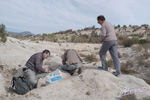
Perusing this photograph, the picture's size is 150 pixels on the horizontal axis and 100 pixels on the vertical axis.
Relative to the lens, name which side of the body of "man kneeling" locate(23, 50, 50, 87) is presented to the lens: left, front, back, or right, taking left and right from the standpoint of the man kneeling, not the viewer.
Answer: right

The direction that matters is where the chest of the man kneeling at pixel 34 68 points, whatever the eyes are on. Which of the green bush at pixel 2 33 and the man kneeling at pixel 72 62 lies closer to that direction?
the man kneeling

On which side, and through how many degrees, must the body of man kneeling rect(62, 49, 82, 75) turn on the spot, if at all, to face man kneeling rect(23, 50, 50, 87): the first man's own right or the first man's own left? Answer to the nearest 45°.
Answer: approximately 45° to the first man's own left

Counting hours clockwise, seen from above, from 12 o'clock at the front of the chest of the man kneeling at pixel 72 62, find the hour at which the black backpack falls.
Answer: The black backpack is roughly at 8 o'clock from the man kneeling.

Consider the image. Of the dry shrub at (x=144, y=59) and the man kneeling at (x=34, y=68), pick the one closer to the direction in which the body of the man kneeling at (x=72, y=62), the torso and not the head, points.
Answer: the man kneeling

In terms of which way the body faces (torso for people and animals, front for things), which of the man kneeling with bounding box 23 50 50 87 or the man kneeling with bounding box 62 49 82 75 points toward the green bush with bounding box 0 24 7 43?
the man kneeling with bounding box 62 49 82 75

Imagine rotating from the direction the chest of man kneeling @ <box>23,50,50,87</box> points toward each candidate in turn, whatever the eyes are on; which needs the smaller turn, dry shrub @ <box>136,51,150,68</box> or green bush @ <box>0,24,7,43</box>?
the dry shrub

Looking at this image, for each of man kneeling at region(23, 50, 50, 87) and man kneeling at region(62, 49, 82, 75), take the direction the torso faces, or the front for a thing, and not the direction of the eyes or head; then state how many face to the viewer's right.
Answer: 1

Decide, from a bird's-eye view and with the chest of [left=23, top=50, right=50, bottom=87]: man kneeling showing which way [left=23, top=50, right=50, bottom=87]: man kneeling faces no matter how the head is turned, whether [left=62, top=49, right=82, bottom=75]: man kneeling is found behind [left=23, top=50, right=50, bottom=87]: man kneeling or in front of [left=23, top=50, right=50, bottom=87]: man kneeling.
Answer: in front

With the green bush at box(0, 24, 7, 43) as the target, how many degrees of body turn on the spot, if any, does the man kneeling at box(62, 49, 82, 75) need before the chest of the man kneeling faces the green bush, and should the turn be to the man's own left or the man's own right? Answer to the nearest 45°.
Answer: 0° — they already face it
